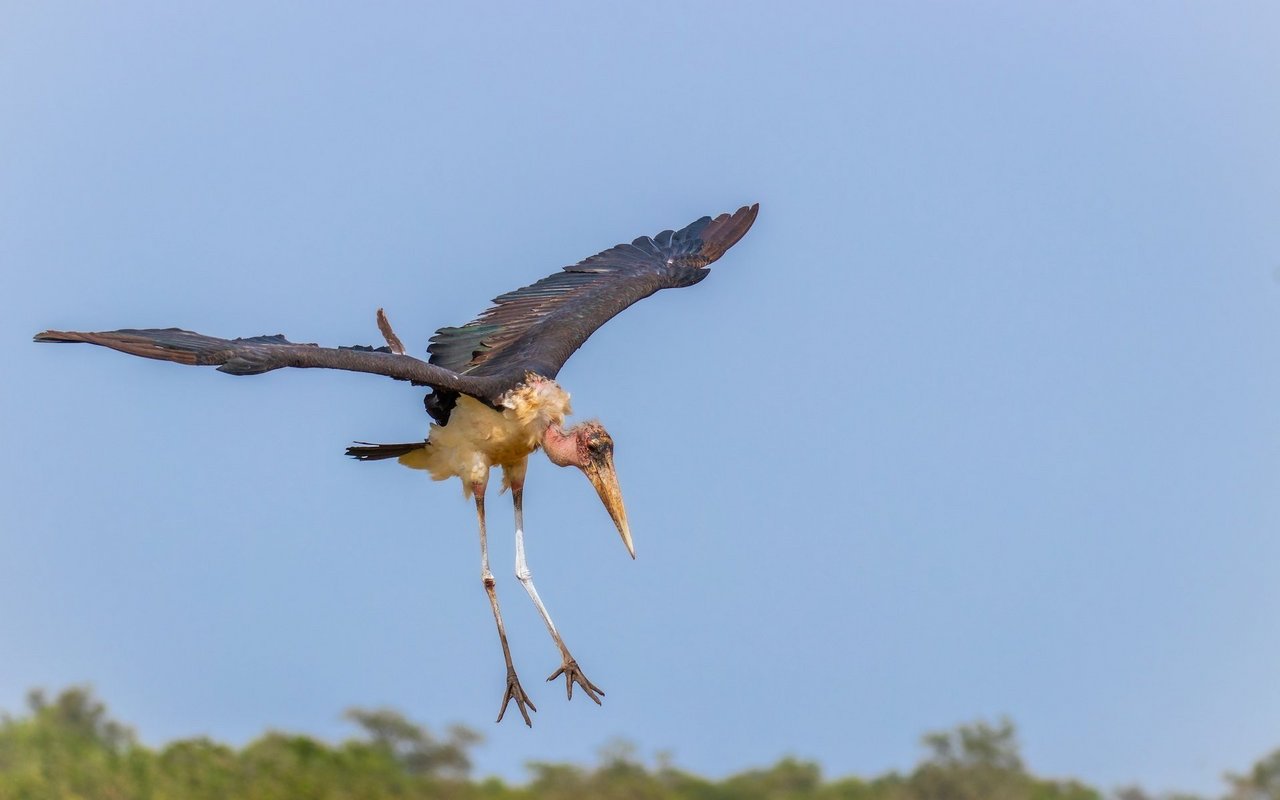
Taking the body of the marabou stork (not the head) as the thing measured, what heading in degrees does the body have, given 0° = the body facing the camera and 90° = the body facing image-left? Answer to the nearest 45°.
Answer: approximately 315°
